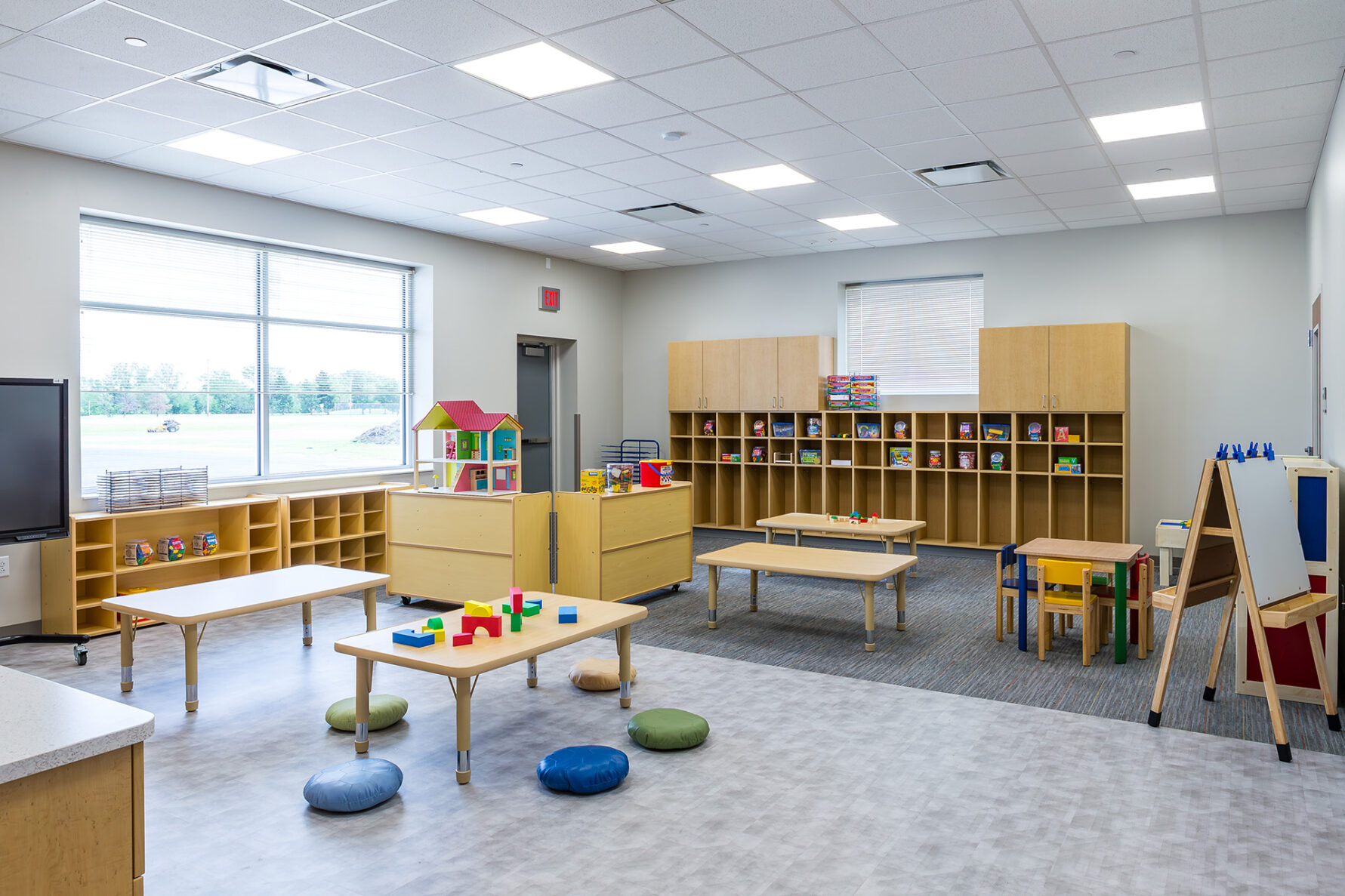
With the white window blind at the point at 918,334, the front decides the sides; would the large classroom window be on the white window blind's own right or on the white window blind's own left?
on the white window blind's own right

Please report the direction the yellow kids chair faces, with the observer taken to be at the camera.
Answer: facing away from the viewer

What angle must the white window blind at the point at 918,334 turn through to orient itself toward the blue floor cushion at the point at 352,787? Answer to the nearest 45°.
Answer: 0° — it already faces it

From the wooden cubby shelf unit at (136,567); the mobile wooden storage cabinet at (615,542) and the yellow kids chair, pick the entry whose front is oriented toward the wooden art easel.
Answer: the wooden cubby shelf unit

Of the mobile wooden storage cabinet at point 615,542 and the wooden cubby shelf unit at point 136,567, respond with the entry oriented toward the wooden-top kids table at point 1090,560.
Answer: the wooden cubby shelf unit

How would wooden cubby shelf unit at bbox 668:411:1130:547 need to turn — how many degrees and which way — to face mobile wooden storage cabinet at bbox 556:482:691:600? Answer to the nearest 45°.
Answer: approximately 45° to its right

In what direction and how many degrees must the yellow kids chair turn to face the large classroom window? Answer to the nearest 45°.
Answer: approximately 90° to its left

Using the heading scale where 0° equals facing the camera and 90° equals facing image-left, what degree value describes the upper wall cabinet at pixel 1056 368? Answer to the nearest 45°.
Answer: approximately 0°

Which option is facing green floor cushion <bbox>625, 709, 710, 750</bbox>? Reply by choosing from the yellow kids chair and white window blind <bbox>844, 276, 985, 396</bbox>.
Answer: the white window blind

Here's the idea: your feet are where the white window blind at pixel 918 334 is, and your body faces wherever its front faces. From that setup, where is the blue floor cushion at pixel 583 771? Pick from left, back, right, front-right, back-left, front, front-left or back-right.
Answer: front

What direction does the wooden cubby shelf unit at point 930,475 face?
toward the camera

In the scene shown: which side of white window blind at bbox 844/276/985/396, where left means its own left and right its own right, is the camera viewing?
front

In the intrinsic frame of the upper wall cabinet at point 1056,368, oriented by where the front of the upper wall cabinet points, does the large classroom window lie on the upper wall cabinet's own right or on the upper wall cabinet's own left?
on the upper wall cabinet's own right

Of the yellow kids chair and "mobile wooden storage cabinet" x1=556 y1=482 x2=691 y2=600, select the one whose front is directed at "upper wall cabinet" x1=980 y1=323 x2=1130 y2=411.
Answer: the yellow kids chair
